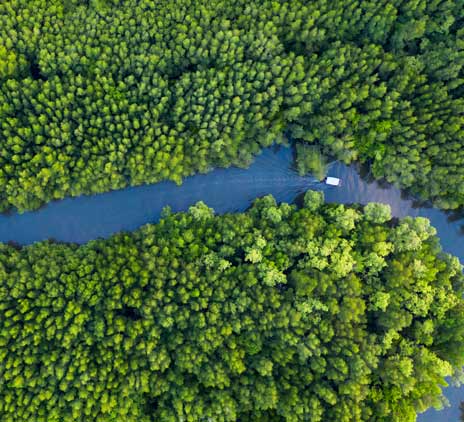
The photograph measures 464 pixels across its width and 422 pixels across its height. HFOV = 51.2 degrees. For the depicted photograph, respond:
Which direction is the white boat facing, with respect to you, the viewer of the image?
facing to the right of the viewer
